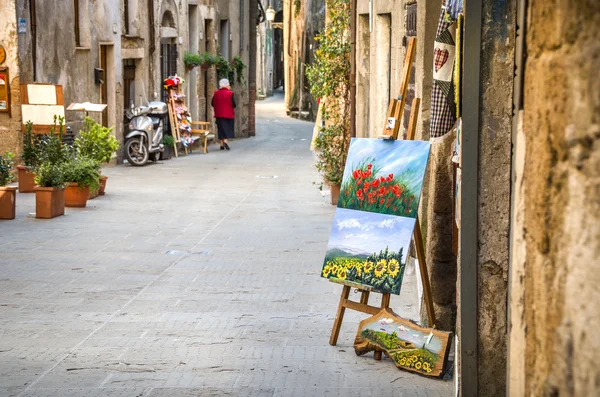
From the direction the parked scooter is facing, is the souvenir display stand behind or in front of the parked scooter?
behind

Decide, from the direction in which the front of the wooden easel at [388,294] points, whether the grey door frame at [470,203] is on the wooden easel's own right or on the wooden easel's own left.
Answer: on the wooden easel's own left

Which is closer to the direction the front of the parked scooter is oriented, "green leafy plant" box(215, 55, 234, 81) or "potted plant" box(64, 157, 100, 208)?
the potted plant

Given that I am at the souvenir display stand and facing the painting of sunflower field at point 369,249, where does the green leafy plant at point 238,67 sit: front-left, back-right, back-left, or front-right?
back-left

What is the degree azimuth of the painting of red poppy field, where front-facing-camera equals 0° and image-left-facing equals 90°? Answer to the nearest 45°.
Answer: approximately 45°

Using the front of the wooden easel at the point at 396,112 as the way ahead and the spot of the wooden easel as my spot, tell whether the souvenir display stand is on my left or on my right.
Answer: on my right
